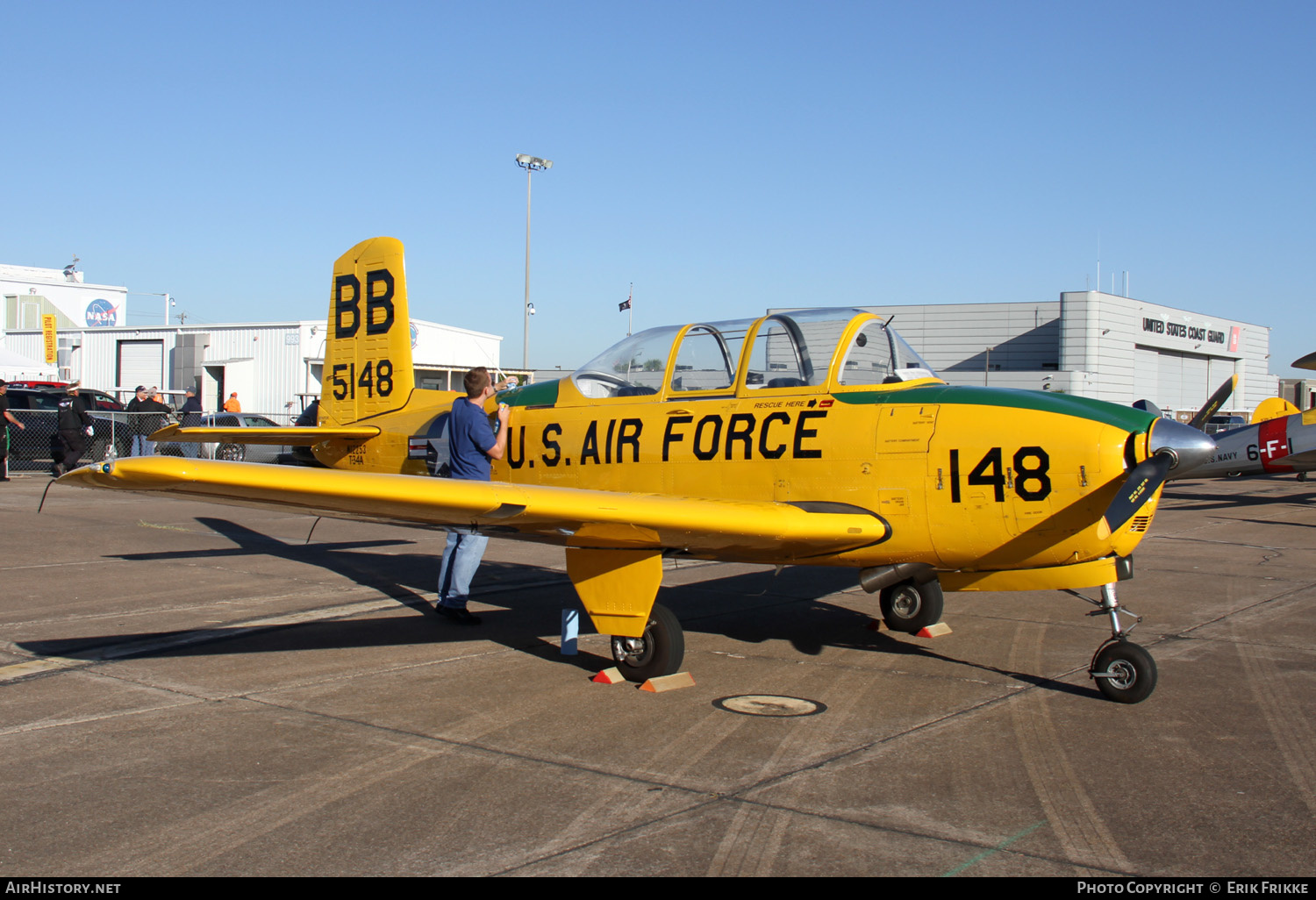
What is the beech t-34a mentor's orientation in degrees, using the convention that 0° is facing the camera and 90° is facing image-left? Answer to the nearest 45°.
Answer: approximately 315°

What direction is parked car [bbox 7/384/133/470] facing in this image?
to the viewer's right

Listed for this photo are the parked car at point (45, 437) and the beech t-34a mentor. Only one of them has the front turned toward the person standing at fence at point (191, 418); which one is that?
the parked car

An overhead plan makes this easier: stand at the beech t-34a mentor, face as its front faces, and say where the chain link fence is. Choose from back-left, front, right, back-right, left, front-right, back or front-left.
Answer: back

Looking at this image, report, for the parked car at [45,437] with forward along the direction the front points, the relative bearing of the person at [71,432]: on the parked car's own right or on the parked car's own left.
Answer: on the parked car's own right

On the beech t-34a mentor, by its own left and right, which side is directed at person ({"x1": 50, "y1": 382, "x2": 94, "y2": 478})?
back

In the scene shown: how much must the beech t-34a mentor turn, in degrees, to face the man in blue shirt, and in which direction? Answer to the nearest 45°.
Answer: approximately 180°

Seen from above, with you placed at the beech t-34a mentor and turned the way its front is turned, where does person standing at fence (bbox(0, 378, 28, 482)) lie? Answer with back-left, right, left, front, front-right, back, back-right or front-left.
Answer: back

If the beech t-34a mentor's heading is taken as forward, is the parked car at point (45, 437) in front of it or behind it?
behind

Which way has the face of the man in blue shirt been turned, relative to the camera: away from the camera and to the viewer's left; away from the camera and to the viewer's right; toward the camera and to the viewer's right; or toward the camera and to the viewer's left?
away from the camera and to the viewer's right

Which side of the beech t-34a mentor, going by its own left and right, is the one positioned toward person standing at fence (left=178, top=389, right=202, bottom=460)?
back
